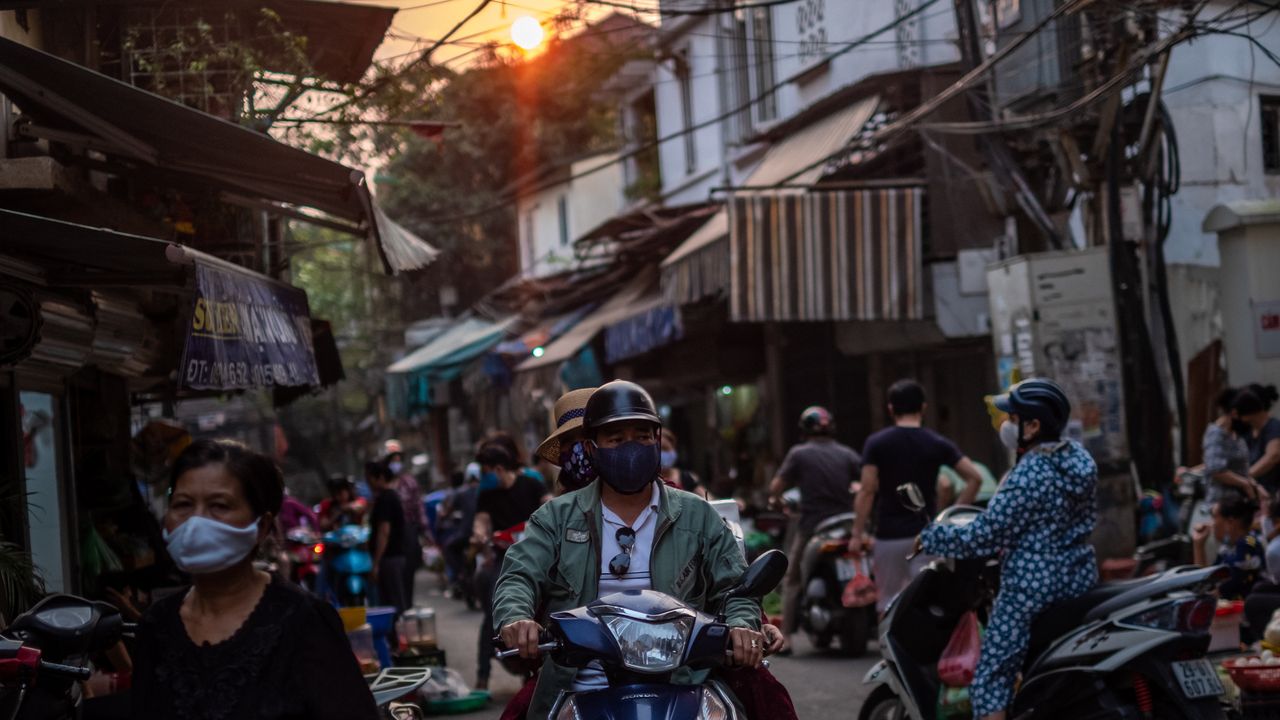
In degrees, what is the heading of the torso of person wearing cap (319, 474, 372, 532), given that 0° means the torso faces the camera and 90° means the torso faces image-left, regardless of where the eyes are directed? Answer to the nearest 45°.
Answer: approximately 0°

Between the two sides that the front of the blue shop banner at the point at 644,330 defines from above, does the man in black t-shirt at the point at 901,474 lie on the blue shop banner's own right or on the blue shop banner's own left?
on the blue shop banner's own left

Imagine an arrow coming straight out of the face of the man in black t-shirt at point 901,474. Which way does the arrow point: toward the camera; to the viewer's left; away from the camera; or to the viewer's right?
away from the camera

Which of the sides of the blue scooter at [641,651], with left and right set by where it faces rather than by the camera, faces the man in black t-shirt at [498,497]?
back

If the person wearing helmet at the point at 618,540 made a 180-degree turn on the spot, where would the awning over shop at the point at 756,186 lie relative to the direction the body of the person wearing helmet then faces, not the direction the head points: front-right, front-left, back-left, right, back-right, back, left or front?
front

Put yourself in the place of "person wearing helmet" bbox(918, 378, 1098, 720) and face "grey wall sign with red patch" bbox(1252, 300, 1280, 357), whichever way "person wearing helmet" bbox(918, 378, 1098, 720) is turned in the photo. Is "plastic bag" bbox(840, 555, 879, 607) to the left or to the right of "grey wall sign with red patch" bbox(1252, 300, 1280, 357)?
left

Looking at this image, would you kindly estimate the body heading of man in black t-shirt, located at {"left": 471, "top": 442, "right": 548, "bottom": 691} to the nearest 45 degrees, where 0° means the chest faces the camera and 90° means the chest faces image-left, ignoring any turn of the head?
approximately 45°

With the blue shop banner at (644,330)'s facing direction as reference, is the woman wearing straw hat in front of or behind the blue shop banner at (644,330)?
in front

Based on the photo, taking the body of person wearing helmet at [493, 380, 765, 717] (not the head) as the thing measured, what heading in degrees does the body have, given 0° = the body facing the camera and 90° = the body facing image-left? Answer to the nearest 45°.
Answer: approximately 0°

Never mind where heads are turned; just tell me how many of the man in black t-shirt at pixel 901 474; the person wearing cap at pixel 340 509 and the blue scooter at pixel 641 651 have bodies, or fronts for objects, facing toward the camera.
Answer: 2

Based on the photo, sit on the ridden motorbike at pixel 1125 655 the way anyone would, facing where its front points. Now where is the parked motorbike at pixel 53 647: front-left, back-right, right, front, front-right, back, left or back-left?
left

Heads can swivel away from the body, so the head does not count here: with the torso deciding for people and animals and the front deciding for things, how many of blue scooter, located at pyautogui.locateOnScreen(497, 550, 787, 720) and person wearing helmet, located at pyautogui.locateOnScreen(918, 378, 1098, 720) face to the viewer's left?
1

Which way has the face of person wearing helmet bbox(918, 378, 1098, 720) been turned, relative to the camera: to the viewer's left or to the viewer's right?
to the viewer's left

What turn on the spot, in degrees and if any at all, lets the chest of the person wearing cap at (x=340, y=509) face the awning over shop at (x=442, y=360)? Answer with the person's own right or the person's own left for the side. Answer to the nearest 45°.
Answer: approximately 180°
